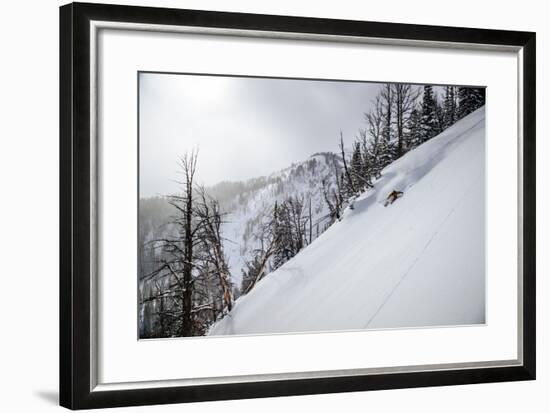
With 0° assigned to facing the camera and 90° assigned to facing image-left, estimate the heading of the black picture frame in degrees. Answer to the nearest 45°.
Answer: approximately 315°
